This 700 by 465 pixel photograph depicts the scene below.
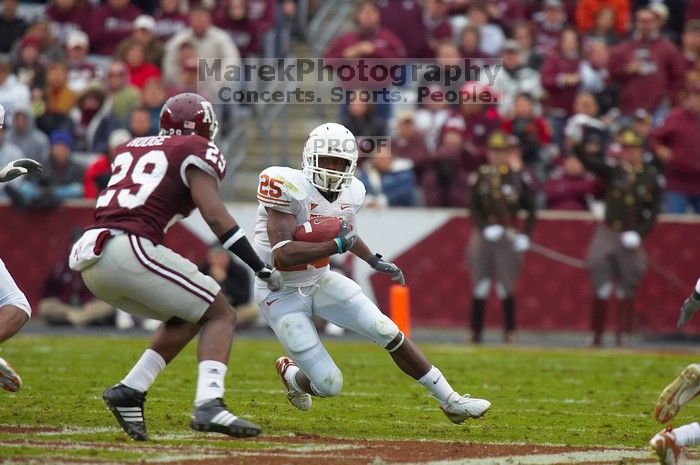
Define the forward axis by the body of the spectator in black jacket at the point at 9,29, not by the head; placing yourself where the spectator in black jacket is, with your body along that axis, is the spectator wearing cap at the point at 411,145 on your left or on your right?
on your left

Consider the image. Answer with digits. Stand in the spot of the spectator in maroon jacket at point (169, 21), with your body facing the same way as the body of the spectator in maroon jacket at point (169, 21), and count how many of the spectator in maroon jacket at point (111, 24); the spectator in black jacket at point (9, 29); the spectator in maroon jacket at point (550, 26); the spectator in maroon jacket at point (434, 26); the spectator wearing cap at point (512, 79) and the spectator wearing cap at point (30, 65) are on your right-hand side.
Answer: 3

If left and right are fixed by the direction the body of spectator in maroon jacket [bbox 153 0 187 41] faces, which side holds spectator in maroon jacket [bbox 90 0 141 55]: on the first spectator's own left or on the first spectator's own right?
on the first spectator's own right

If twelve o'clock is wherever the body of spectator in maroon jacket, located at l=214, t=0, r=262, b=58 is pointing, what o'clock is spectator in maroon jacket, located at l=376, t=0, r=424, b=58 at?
spectator in maroon jacket, located at l=376, t=0, r=424, b=58 is roughly at 9 o'clock from spectator in maroon jacket, located at l=214, t=0, r=262, b=58.

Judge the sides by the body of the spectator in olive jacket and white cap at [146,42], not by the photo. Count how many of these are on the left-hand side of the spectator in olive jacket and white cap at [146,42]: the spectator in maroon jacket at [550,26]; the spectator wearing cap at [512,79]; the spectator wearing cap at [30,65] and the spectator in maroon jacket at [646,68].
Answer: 3

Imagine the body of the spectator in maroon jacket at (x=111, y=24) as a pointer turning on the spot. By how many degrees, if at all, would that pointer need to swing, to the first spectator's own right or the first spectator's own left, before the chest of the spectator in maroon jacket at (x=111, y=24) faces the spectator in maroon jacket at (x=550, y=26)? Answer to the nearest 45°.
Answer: approximately 90° to the first spectator's own left

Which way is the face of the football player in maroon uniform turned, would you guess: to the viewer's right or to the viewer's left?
to the viewer's right

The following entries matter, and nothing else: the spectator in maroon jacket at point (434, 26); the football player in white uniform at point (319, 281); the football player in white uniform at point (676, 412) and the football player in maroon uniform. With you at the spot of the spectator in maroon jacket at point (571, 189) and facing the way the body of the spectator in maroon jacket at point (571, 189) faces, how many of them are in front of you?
3
